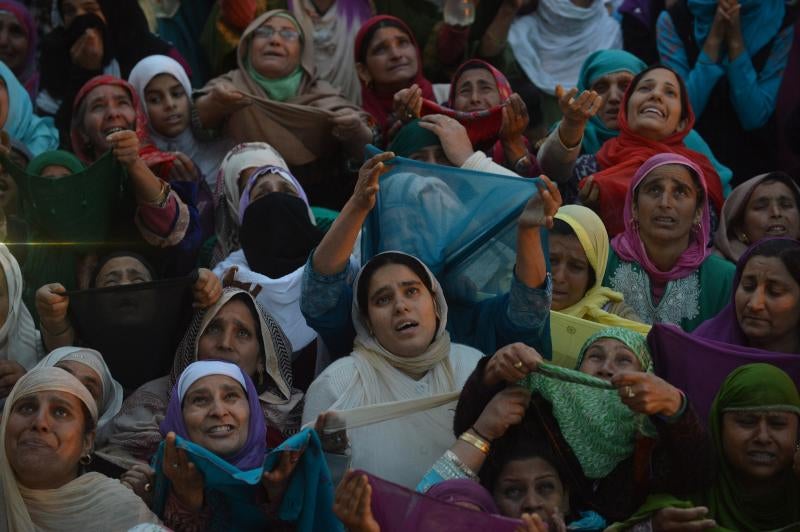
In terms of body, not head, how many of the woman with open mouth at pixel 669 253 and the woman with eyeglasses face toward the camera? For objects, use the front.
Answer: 2

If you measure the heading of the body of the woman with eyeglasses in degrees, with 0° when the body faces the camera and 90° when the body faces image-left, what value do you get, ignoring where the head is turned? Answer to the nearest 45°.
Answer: approximately 0°

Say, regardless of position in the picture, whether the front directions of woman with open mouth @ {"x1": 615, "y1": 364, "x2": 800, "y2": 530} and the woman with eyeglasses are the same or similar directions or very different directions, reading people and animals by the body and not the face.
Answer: same or similar directions

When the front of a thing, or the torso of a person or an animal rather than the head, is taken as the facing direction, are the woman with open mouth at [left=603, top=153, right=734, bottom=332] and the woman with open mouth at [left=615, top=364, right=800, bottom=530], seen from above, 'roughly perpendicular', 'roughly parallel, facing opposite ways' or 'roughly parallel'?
roughly parallel

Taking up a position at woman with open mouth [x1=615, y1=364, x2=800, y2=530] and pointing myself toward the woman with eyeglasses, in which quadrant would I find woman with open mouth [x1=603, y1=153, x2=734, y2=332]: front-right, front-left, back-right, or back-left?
front-right

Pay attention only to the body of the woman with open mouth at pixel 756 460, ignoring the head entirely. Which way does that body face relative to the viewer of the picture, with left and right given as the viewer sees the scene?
facing the viewer

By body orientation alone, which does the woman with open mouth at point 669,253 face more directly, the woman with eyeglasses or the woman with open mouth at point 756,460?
the woman with open mouth

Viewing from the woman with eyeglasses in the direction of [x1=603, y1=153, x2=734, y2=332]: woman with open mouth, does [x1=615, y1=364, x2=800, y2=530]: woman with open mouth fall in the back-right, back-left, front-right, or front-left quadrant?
front-right

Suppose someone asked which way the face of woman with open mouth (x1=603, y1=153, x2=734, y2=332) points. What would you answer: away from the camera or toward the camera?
toward the camera

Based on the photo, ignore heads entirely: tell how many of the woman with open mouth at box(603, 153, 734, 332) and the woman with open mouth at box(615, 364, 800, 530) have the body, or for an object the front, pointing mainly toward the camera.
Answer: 2

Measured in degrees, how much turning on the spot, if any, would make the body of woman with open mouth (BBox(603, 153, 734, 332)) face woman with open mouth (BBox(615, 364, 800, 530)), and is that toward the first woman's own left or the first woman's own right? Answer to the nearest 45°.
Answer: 0° — they already face them

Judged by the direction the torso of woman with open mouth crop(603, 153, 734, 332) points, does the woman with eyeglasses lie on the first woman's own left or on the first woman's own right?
on the first woman's own right

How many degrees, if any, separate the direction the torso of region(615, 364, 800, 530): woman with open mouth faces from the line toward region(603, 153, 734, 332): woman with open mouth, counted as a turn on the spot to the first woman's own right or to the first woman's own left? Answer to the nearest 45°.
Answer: approximately 180°

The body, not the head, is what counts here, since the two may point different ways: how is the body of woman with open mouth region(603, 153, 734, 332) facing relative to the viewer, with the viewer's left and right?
facing the viewer
